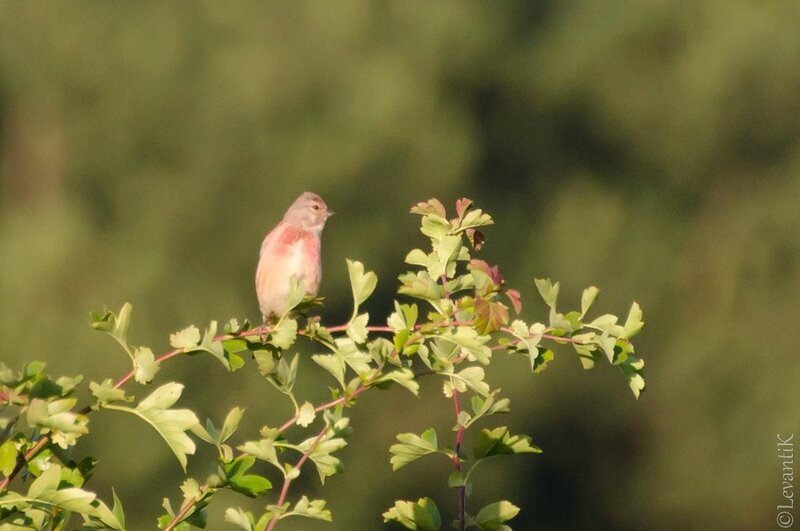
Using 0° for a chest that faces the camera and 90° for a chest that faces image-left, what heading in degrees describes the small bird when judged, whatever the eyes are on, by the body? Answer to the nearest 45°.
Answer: approximately 315°
